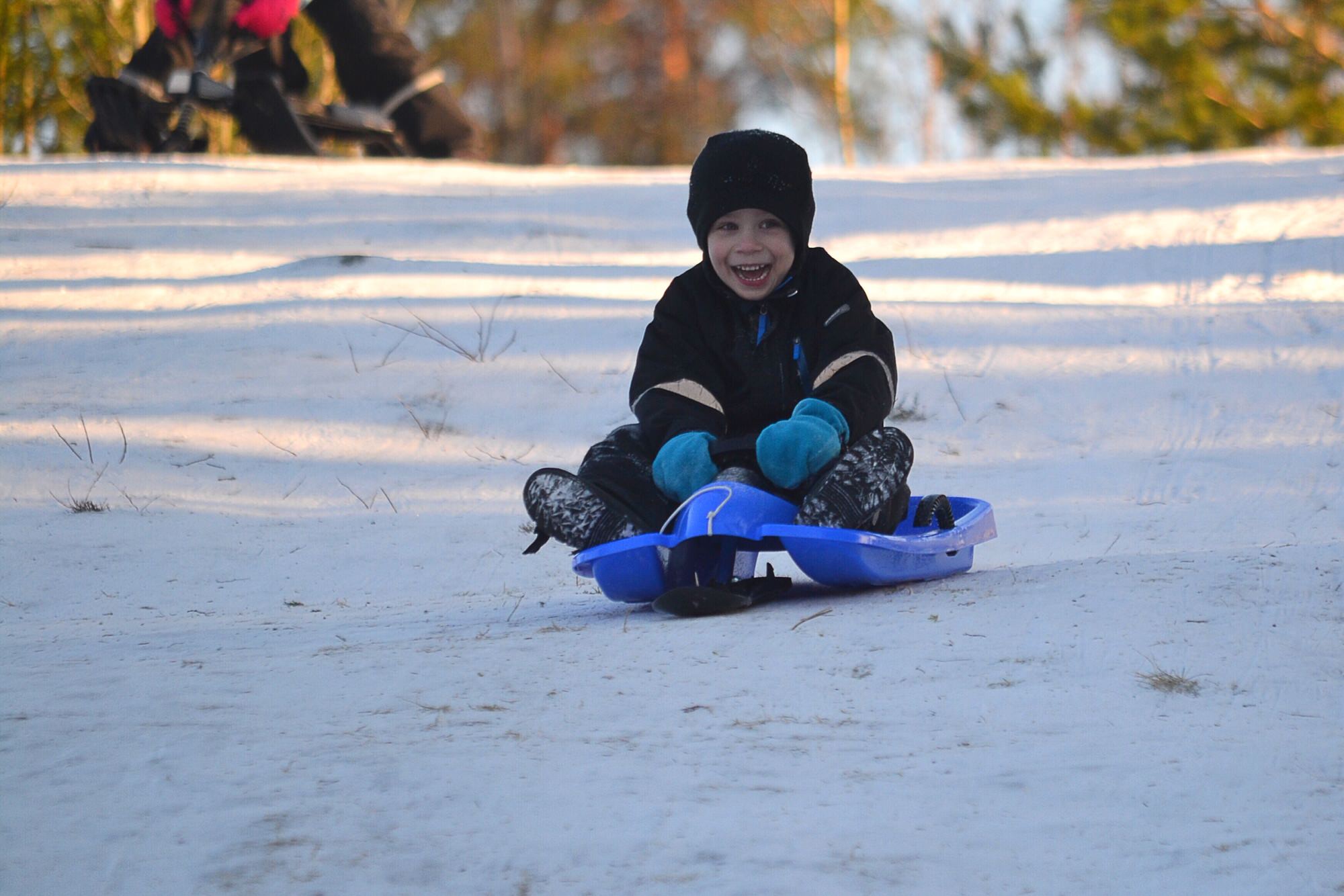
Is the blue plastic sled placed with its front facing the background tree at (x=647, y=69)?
no

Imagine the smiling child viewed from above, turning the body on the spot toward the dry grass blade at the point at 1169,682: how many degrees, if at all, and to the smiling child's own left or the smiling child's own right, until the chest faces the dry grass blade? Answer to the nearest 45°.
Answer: approximately 45° to the smiling child's own left

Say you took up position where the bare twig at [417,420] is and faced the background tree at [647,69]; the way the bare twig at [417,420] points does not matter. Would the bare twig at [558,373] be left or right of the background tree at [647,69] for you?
right

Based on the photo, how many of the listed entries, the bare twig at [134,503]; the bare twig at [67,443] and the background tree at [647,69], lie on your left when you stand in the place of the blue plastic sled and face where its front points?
0

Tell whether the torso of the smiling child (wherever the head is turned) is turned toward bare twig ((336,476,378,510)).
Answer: no

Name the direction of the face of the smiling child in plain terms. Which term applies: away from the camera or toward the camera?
toward the camera

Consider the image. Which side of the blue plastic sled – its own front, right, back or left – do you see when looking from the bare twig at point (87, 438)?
right

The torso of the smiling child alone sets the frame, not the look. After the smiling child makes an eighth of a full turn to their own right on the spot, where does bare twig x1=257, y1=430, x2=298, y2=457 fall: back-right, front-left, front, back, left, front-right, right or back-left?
right

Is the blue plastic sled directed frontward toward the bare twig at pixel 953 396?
no

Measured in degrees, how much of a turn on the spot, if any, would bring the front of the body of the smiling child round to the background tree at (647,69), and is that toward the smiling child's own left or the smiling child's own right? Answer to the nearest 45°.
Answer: approximately 180°

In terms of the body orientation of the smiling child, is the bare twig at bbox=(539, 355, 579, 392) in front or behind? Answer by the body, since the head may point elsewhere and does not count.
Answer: behind

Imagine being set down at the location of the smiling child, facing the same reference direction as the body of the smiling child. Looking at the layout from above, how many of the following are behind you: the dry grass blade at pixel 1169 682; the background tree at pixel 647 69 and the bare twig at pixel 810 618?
1

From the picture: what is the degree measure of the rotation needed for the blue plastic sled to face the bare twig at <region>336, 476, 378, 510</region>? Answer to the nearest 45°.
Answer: approximately 90° to its right

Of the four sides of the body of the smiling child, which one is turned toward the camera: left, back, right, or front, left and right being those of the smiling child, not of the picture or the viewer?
front

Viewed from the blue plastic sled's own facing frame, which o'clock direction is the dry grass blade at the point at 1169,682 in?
The dry grass blade is roughly at 9 o'clock from the blue plastic sled.

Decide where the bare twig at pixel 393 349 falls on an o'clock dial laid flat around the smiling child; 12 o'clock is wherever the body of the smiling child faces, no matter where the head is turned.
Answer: The bare twig is roughly at 5 o'clock from the smiling child.

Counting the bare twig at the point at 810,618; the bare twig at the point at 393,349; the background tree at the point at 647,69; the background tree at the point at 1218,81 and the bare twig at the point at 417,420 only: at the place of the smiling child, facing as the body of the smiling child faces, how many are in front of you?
1
